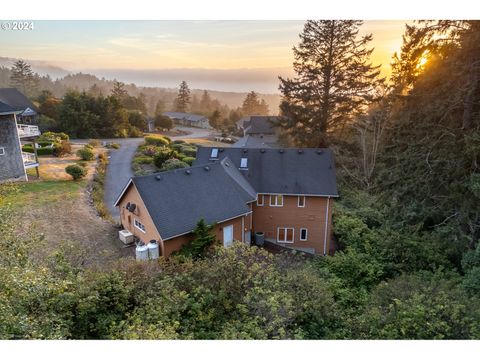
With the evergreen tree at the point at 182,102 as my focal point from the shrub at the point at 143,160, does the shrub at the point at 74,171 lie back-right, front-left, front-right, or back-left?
back-left

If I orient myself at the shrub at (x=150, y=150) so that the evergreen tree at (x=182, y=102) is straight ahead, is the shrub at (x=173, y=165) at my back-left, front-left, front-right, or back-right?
back-right

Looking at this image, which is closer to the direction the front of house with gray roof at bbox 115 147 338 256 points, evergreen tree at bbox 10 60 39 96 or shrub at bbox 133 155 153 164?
the shrub
